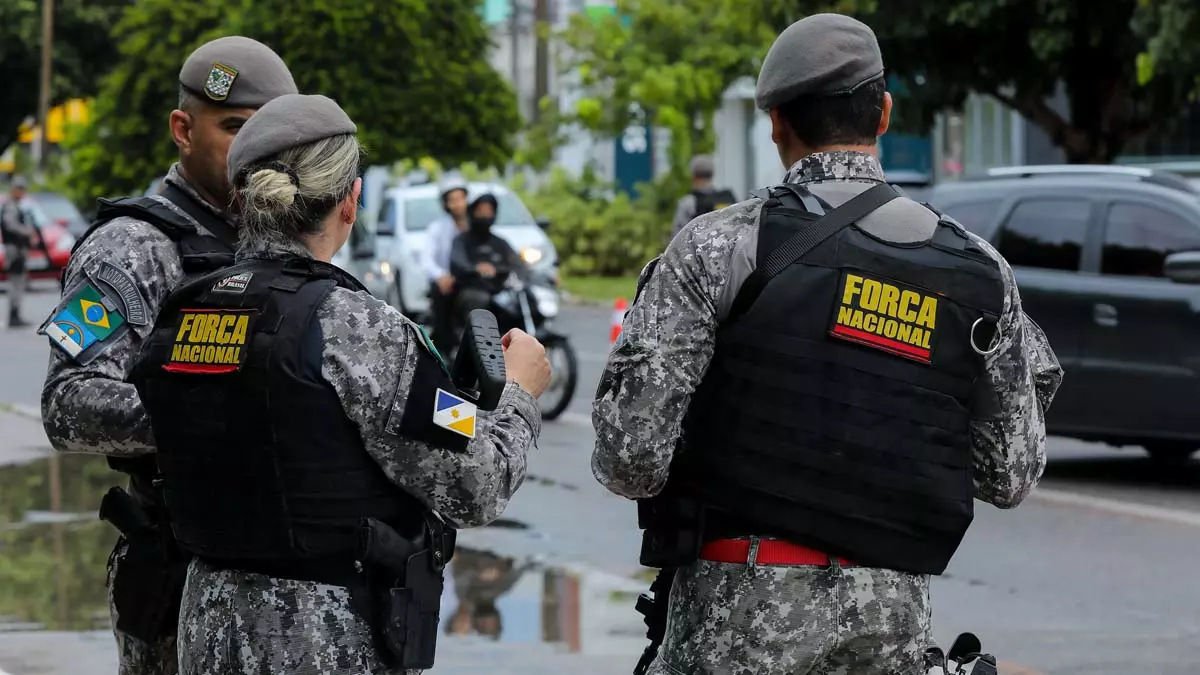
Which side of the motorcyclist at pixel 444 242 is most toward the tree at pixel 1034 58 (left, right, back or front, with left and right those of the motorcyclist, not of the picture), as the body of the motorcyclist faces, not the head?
left

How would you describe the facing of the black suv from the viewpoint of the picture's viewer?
facing to the right of the viewer

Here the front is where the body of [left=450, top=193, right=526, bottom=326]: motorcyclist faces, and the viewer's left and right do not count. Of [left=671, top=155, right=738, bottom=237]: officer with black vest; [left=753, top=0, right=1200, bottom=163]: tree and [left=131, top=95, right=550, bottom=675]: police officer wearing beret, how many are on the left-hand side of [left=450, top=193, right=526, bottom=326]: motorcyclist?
2

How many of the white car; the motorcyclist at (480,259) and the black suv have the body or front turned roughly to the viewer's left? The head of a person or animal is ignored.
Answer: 0

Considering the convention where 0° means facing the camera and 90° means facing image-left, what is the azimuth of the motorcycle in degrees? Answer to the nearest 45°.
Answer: approximately 315°

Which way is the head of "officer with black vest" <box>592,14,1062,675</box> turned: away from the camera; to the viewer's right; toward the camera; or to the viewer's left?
away from the camera

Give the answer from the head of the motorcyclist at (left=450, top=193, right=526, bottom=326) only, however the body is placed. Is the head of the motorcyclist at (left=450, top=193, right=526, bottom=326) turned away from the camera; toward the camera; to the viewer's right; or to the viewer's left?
toward the camera

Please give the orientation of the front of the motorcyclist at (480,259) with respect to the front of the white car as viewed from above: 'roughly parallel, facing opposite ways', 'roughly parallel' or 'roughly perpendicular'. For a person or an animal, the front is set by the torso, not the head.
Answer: roughly parallel

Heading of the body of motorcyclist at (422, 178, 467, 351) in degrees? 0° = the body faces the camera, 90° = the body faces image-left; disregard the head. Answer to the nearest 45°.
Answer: approximately 315°

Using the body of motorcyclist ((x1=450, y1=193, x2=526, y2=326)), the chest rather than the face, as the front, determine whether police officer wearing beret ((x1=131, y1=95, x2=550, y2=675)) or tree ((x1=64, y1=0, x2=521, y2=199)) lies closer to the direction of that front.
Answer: the police officer wearing beret

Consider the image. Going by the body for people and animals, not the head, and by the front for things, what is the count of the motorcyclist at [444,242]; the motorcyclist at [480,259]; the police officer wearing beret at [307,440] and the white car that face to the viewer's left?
0

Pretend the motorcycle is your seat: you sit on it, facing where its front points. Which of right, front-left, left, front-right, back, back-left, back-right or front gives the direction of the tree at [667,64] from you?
back-left

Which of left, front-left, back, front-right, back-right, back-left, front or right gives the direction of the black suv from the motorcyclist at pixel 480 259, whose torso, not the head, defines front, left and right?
front

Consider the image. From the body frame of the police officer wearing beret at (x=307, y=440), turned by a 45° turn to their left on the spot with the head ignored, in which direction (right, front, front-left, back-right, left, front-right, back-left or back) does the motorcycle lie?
front

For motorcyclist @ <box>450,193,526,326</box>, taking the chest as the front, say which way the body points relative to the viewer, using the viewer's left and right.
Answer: facing the viewer and to the right of the viewer

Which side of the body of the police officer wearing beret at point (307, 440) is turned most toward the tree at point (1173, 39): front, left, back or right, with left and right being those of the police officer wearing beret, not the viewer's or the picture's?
front

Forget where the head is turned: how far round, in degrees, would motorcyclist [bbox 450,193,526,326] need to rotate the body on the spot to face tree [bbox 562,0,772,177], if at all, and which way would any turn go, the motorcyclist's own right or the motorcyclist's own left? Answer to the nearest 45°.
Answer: approximately 135° to the motorcyclist's own left

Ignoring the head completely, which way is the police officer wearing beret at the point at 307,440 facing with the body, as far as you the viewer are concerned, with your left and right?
facing away from the viewer and to the right of the viewer
